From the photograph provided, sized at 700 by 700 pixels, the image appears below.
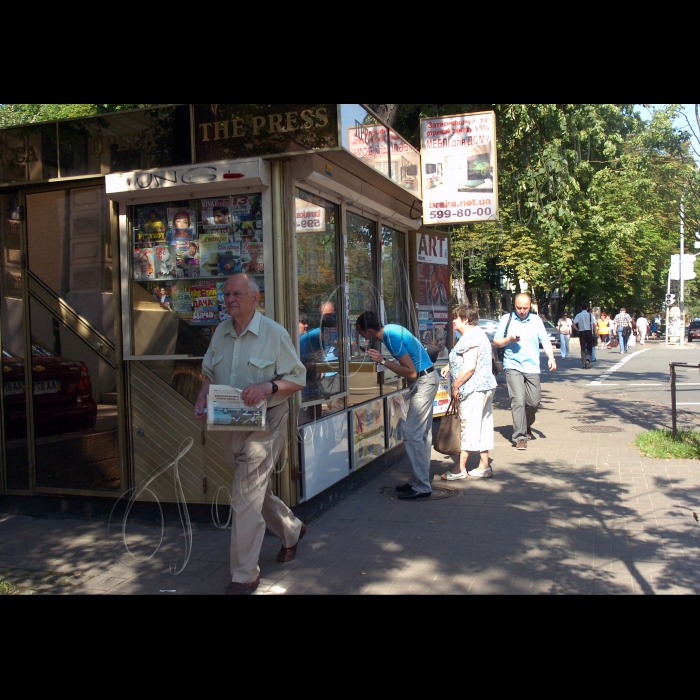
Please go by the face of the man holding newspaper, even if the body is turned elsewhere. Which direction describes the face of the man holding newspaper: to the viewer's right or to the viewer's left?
to the viewer's left

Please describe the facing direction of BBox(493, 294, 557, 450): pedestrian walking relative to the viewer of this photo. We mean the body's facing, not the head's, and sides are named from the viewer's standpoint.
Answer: facing the viewer

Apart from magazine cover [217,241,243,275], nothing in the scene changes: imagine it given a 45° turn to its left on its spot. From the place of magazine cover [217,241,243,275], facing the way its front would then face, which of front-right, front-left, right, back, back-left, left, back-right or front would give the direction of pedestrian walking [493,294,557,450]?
left

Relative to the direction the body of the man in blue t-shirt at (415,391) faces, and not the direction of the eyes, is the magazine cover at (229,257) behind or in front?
in front

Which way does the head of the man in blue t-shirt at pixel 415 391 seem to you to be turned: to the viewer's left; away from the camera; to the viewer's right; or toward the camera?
to the viewer's left

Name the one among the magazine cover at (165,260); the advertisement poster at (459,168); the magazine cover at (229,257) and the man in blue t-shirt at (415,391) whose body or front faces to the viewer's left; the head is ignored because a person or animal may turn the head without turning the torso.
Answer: the man in blue t-shirt

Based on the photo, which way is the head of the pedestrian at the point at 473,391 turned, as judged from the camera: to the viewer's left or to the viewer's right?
to the viewer's left

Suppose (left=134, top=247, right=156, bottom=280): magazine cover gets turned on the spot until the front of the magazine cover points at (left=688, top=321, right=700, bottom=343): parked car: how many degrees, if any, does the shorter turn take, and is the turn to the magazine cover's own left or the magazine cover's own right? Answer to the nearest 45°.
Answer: approximately 135° to the magazine cover's own left

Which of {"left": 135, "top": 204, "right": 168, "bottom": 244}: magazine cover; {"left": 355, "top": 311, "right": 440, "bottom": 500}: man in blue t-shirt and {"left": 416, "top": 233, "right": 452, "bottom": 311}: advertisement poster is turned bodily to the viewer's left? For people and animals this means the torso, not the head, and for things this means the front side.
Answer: the man in blue t-shirt

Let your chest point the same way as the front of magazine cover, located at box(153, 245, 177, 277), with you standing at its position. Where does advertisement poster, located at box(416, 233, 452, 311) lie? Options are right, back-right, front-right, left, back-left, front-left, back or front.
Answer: back-left

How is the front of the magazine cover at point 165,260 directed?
toward the camera

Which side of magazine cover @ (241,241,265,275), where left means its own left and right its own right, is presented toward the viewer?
front

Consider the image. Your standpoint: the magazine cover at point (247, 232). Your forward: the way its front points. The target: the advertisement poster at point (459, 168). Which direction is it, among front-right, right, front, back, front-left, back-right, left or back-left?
back-left

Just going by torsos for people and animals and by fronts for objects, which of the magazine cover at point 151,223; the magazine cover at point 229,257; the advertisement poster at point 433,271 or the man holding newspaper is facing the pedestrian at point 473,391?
the advertisement poster
